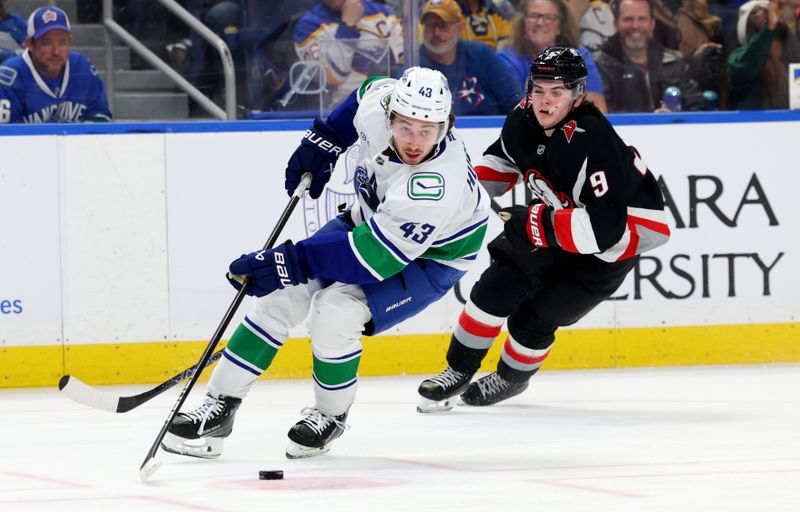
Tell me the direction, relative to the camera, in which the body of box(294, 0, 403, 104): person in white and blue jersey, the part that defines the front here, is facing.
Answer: toward the camera

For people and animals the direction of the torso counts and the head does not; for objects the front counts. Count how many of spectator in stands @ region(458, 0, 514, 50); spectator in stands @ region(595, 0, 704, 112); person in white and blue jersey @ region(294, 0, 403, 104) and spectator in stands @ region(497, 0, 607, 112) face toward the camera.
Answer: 4

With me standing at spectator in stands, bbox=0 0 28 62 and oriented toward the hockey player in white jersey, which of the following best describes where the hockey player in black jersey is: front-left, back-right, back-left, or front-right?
front-left

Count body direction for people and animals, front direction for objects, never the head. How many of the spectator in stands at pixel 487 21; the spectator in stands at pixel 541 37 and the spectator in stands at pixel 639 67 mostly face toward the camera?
3

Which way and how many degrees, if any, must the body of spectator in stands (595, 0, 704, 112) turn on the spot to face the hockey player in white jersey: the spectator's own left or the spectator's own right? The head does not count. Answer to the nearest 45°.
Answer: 0° — they already face them

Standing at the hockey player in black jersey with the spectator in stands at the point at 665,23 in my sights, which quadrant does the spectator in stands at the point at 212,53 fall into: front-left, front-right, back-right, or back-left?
front-left

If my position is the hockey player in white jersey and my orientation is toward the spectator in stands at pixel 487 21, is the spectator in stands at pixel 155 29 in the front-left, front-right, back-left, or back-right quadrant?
front-left

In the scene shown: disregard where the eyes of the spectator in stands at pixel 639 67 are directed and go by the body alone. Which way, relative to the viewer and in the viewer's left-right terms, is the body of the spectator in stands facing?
facing the viewer

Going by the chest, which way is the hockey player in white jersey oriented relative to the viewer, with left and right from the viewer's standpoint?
facing the viewer and to the left of the viewer

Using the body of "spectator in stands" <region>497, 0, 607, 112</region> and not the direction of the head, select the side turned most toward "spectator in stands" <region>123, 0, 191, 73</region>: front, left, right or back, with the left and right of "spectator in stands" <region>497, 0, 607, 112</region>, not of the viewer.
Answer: right

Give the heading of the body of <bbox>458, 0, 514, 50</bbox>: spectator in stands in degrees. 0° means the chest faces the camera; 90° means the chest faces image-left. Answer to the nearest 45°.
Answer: approximately 0°

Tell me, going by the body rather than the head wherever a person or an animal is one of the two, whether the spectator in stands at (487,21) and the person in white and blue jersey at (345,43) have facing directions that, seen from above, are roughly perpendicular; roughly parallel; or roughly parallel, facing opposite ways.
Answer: roughly parallel

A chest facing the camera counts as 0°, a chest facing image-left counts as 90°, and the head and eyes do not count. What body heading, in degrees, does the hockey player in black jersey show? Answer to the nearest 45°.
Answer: approximately 45°
